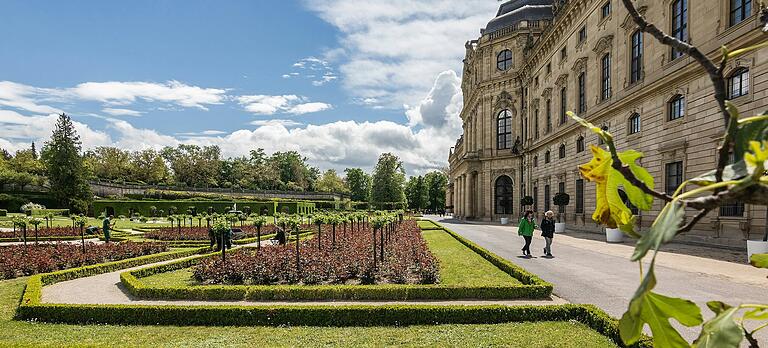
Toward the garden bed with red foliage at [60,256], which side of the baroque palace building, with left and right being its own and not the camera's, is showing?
front

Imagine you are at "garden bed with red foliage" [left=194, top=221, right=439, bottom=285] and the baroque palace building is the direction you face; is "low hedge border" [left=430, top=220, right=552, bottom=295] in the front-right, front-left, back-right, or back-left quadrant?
front-right

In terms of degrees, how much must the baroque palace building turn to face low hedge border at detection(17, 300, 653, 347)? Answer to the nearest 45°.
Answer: approximately 45° to its left

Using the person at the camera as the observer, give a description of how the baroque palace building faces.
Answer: facing the viewer and to the left of the viewer

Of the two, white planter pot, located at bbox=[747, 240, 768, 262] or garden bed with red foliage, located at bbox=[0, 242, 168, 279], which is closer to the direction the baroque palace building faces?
the garden bed with red foliage

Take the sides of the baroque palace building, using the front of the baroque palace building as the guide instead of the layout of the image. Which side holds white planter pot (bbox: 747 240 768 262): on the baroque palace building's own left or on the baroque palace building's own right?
on the baroque palace building's own left

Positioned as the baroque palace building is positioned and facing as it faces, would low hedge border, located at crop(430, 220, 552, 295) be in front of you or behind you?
in front
